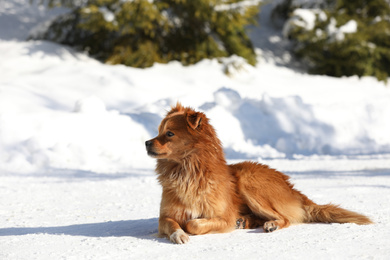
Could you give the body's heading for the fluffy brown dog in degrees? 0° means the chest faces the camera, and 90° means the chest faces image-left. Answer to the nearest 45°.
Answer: approximately 45°

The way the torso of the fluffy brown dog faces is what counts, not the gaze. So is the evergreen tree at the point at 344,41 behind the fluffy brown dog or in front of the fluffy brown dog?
behind
